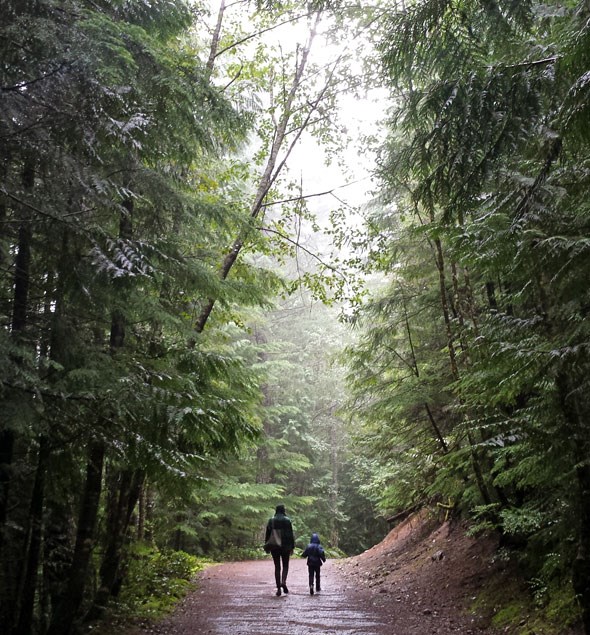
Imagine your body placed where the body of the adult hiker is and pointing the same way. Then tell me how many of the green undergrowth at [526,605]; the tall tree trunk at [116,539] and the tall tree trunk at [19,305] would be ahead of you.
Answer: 0

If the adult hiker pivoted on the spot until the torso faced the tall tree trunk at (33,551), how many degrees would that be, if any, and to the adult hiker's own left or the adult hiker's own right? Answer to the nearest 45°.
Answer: approximately 135° to the adult hiker's own left

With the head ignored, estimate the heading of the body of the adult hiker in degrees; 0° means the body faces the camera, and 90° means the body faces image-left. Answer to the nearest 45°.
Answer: approximately 180°

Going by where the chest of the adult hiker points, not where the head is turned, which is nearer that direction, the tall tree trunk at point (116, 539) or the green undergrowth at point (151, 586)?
the green undergrowth

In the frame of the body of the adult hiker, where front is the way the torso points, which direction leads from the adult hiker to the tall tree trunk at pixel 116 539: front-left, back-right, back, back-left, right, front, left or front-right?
back-left

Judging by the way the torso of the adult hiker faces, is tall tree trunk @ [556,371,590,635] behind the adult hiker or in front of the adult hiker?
behind

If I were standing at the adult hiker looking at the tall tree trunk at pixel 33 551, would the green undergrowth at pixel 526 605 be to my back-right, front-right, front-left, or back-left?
front-left

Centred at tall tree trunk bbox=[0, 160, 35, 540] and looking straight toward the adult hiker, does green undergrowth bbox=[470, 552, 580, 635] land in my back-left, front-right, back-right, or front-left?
front-right

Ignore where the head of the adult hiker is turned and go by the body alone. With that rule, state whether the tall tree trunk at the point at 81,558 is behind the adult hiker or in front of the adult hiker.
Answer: behind
